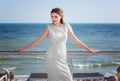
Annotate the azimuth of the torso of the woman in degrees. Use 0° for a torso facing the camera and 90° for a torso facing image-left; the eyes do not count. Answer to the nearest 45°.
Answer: approximately 0°
